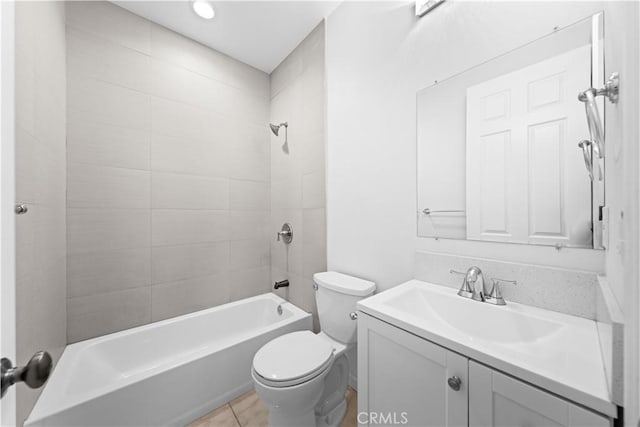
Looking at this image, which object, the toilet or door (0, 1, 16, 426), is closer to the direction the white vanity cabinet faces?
the door

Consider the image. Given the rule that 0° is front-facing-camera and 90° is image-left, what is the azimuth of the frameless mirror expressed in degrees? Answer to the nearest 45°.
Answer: approximately 45°

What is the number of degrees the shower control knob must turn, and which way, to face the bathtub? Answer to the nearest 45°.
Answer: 0° — it already faces it

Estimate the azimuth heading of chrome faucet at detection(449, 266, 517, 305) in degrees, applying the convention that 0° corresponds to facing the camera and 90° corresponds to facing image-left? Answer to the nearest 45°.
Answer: approximately 45°

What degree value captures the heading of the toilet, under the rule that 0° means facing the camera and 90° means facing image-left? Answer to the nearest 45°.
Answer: approximately 45°

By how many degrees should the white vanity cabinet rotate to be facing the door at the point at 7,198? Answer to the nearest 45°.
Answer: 0° — it already faces it
